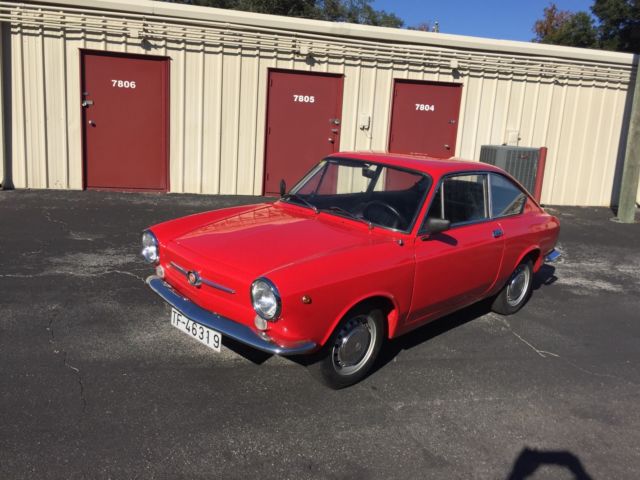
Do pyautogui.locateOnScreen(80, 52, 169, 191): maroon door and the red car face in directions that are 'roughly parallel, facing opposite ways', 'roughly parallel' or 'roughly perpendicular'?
roughly perpendicular

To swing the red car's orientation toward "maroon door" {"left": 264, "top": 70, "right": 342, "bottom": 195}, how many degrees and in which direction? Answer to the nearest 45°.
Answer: approximately 135° to its right

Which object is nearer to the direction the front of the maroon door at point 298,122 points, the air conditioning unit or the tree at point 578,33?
the air conditioning unit

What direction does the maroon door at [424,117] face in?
toward the camera

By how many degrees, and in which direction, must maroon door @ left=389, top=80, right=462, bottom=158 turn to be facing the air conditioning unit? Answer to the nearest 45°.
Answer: approximately 45° to its left

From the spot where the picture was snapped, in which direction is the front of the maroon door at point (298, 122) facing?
facing the viewer

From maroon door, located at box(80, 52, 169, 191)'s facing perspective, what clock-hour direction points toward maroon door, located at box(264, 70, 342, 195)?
maroon door, located at box(264, 70, 342, 195) is roughly at 9 o'clock from maroon door, located at box(80, 52, 169, 191).

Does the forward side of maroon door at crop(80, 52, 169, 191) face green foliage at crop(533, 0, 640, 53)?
no

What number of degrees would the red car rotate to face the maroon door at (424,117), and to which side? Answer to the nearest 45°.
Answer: approximately 135° to its right

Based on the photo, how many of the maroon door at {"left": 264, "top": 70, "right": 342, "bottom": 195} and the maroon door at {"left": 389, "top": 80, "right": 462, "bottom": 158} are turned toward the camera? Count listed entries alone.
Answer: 2

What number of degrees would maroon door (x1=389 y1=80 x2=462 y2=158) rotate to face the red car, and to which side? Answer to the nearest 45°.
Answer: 0° — it already faces it

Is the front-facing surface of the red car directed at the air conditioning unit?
no

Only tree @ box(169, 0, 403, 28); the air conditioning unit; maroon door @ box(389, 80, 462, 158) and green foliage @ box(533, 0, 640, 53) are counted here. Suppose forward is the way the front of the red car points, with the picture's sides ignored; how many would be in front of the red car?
0

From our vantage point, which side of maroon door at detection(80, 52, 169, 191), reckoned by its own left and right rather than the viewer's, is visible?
front

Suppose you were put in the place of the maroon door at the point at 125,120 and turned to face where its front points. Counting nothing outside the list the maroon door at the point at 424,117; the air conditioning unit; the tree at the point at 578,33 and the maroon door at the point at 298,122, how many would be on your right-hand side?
0

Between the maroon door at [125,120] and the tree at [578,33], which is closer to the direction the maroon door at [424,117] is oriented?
the maroon door

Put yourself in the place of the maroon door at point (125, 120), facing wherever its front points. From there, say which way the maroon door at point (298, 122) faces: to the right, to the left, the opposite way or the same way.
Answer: the same way

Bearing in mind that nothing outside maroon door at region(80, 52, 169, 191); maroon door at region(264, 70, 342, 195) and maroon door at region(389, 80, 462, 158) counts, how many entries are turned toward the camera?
3

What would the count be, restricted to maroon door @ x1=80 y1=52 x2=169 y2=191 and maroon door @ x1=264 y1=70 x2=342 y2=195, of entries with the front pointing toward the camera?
2

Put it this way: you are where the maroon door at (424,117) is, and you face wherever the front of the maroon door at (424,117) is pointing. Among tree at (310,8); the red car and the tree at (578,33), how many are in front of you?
1
